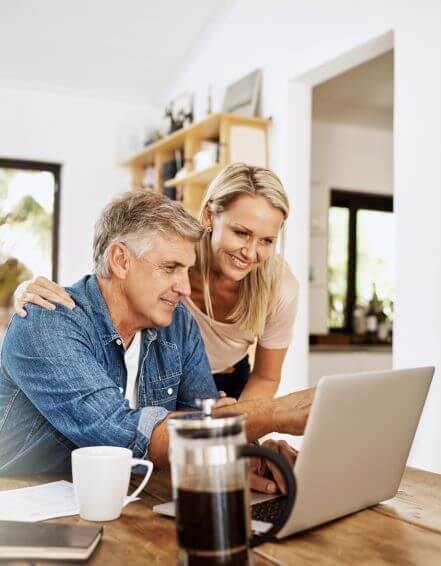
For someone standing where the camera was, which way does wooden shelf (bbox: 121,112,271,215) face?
facing the viewer and to the left of the viewer

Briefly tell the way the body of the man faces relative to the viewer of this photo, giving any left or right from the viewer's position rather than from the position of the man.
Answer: facing the viewer and to the right of the viewer

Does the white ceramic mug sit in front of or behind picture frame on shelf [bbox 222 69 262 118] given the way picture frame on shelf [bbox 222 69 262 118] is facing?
in front

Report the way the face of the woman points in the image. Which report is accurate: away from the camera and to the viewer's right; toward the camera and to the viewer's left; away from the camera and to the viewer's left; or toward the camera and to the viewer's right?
toward the camera and to the viewer's right

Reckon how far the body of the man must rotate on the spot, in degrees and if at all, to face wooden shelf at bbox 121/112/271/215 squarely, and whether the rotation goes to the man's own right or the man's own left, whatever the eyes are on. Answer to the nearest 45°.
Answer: approximately 135° to the man's own left

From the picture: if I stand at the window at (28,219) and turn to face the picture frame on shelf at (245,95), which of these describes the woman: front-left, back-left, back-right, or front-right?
front-right

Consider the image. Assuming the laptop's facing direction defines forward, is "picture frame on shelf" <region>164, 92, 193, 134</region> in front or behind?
in front

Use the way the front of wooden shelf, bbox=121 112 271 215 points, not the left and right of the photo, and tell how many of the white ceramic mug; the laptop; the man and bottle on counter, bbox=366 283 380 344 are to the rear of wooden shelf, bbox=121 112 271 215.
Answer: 1

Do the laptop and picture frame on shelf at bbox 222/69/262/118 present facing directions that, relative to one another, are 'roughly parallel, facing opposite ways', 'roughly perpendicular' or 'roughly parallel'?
roughly perpendicular

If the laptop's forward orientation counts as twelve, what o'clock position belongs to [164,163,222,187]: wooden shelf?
The wooden shelf is roughly at 1 o'clock from the laptop.

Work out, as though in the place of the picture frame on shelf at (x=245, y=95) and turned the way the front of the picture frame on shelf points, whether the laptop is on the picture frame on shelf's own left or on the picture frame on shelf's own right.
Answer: on the picture frame on shelf's own left

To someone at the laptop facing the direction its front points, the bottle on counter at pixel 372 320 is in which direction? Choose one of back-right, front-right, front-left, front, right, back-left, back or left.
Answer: front-right

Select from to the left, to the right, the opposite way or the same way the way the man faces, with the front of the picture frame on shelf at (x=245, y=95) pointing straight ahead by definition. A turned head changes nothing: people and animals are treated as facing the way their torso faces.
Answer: to the left

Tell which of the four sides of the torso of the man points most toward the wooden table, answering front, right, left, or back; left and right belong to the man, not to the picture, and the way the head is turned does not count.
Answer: front

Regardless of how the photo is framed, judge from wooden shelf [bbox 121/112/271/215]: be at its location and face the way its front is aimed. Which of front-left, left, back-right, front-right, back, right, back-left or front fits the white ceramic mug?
front-left

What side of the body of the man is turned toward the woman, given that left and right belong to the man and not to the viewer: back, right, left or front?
left

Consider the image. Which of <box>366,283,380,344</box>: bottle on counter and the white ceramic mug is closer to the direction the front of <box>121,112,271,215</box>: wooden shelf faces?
the white ceramic mug

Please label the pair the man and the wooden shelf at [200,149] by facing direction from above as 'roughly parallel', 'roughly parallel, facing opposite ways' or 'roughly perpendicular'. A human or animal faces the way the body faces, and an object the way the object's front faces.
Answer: roughly perpendicular

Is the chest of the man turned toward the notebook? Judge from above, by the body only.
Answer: no
